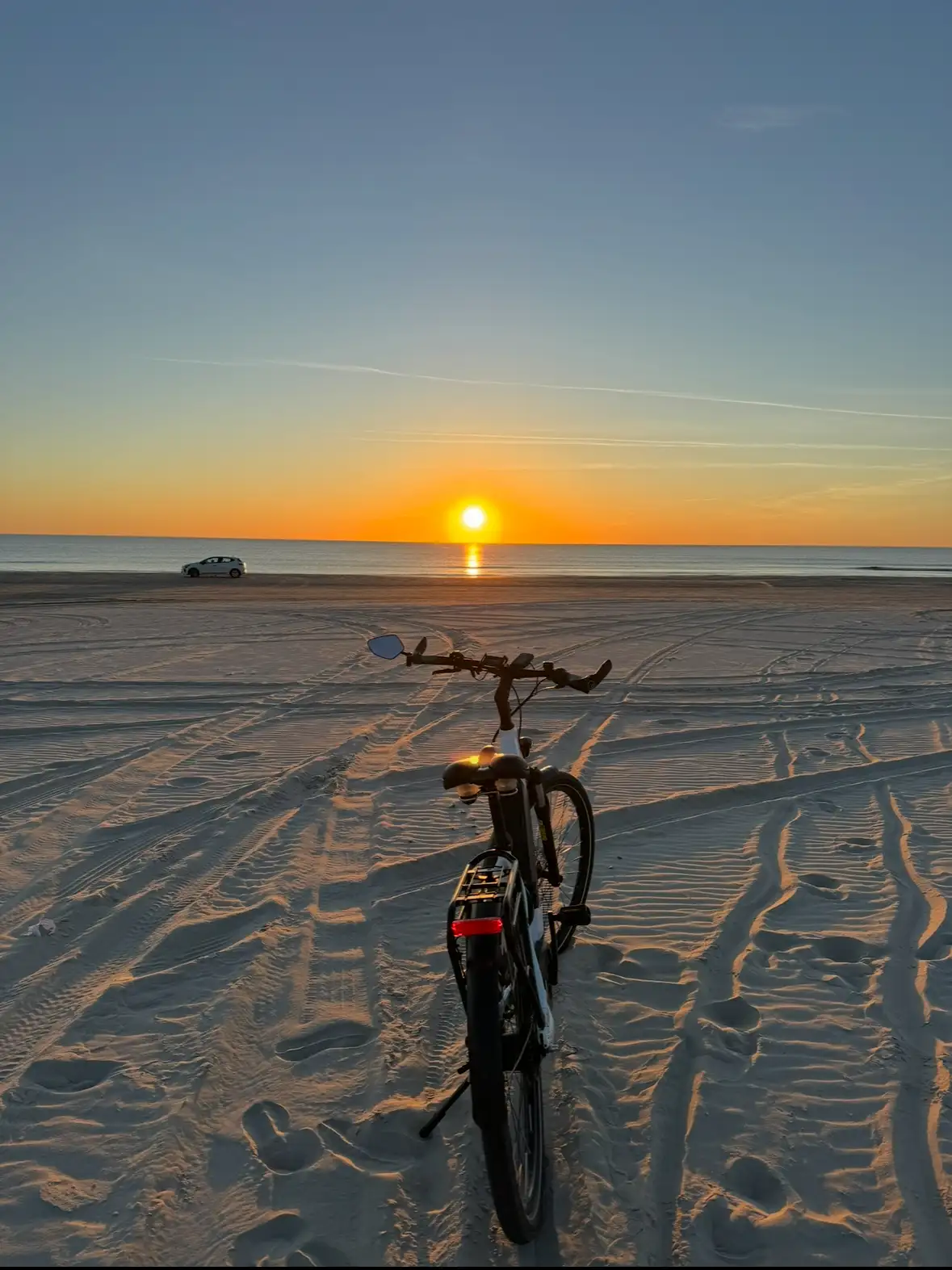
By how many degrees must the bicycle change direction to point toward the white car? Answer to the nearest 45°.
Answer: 0° — it already faces it

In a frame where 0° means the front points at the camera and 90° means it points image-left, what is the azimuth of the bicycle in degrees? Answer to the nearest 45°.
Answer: approximately 180°

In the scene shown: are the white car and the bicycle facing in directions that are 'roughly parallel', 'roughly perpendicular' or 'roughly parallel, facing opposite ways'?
roughly perpendicular

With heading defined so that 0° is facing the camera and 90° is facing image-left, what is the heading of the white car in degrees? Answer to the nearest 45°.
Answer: approximately 90°
